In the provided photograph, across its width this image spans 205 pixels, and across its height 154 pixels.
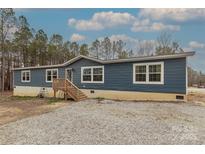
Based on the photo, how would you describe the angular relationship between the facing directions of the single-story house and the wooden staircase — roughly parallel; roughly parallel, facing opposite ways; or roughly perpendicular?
roughly perpendicular

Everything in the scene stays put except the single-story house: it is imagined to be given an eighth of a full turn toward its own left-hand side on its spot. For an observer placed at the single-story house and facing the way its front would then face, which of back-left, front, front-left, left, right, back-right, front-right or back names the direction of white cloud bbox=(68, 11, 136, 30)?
back

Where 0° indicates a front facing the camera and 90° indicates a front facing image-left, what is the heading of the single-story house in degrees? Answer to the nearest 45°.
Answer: approximately 45°
